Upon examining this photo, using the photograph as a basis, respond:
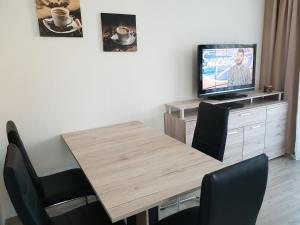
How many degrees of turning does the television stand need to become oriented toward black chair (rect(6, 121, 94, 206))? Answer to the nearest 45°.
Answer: approximately 90° to its right

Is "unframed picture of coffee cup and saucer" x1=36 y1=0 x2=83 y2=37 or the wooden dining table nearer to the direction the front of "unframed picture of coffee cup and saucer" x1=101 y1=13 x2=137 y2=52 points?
the wooden dining table

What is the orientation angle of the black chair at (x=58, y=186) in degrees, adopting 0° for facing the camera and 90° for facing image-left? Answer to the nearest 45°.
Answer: approximately 270°

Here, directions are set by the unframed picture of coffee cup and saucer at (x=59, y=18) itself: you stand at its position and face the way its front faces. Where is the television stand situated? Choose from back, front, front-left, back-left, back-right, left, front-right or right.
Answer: left

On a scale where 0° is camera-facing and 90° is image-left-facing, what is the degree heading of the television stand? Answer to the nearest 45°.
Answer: approximately 315°

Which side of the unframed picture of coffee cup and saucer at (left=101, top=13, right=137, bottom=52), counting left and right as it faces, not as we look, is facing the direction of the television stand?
left

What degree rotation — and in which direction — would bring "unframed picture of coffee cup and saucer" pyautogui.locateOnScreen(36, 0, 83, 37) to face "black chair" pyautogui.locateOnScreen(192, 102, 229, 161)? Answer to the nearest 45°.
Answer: approximately 45° to its left

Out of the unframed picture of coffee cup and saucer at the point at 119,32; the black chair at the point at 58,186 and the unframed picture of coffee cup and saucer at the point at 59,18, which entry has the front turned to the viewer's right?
the black chair

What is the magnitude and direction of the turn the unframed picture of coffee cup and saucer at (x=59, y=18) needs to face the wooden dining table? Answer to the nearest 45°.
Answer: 0° — it already faces it

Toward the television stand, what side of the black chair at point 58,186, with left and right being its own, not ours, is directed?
front

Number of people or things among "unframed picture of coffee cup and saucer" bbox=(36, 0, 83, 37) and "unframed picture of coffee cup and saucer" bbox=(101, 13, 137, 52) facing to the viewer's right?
0
